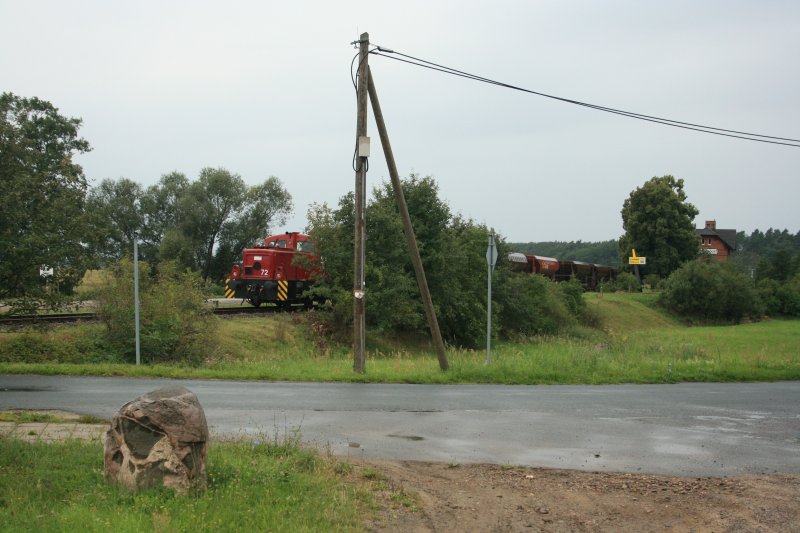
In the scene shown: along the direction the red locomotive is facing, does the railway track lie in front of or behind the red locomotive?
in front

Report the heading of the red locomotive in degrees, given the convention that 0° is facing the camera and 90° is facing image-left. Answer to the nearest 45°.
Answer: approximately 45°

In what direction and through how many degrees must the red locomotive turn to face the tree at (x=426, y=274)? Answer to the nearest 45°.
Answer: approximately 90° to its left

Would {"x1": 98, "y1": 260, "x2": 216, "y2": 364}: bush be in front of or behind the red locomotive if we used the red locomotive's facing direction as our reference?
in front

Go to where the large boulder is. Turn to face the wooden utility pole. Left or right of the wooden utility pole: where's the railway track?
left
